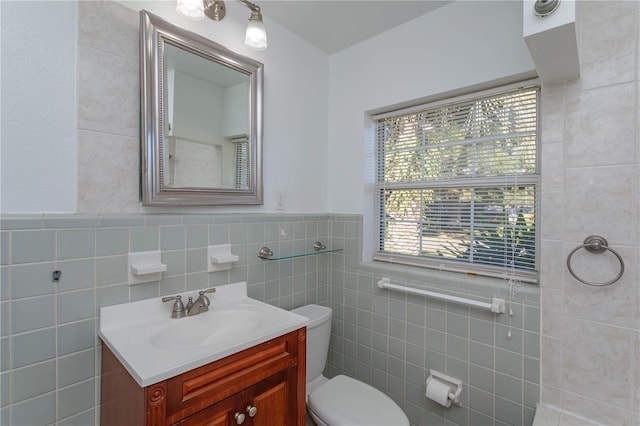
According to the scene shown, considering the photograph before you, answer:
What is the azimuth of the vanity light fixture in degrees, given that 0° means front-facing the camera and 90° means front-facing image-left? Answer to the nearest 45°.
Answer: approximately 315°

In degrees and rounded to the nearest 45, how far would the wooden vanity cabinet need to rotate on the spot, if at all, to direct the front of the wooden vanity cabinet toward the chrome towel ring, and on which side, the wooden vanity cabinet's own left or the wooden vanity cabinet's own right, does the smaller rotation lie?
approximately 45° to the wooden vanity cabinet's own left

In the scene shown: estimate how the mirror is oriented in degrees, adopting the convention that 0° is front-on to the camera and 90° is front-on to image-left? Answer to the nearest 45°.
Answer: approximately 315°

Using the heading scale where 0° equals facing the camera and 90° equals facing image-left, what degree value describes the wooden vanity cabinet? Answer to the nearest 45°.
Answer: approximately 315°

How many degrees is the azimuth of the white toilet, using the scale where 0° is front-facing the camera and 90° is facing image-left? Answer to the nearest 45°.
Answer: approximately 315°

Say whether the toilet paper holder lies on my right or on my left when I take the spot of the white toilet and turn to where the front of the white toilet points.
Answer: on my left
